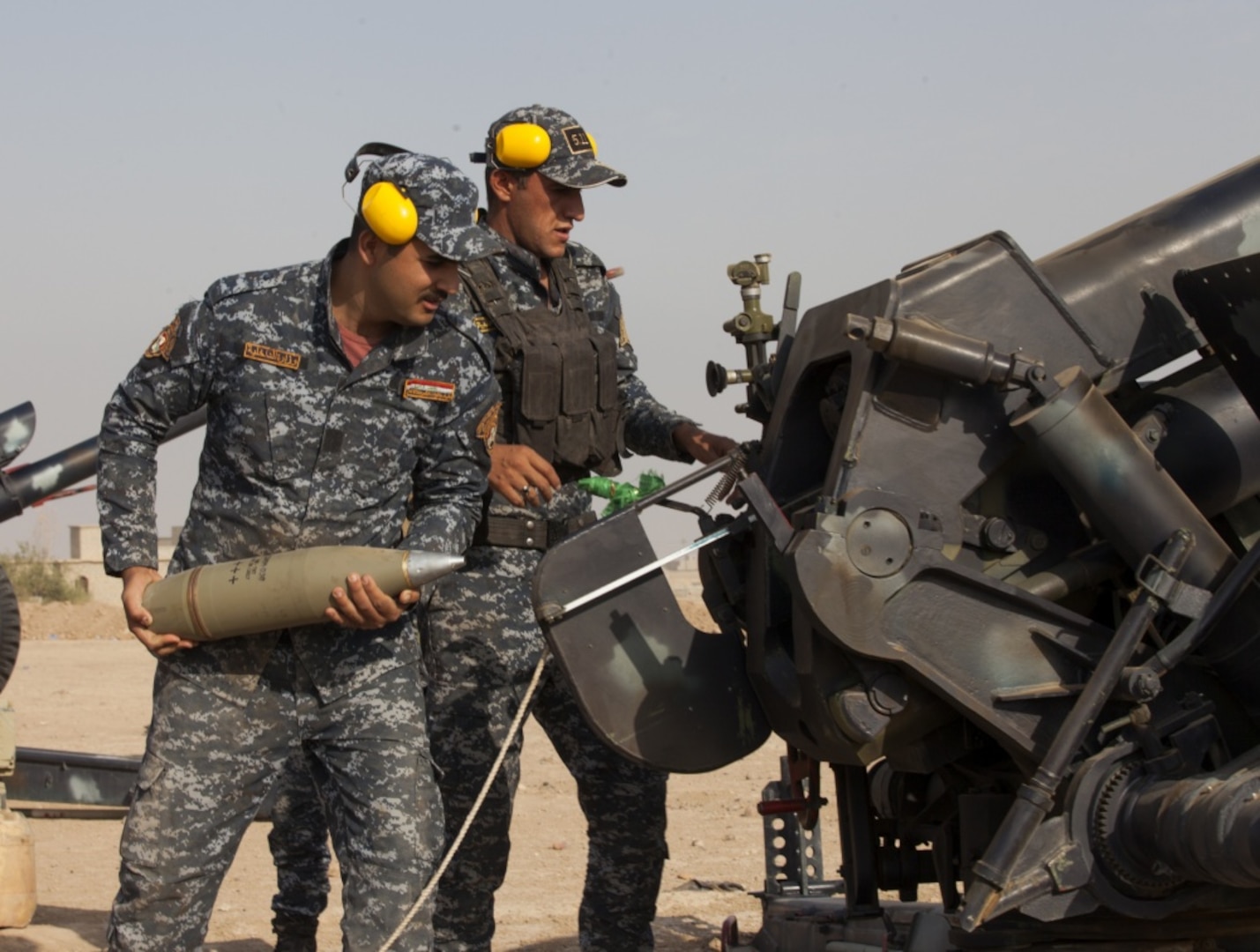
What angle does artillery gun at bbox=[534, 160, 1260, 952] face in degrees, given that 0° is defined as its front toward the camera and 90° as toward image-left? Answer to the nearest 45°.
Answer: approximately 270°

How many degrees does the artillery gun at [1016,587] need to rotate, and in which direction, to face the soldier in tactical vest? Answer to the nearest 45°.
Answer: approximately 135° to its left

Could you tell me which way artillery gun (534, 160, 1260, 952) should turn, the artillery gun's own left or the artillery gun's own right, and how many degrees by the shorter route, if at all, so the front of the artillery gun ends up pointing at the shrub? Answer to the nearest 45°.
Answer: approximately 135° to the artillery gun's own left

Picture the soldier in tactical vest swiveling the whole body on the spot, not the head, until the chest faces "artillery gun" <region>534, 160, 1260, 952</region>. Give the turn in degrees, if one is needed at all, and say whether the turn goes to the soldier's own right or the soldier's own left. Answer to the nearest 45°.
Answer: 0° — they already face it

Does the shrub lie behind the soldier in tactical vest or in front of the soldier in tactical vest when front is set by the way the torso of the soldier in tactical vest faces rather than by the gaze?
behind

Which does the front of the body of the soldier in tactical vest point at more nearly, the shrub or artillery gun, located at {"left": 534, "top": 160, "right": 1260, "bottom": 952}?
the artillery gun

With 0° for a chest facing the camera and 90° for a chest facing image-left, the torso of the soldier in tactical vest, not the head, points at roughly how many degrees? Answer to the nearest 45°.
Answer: approximately 315°
